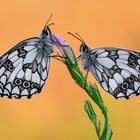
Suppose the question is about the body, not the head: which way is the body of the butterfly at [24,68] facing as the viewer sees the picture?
to the viewer's right

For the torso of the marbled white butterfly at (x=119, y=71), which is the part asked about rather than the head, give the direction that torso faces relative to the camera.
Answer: to the viewer's left

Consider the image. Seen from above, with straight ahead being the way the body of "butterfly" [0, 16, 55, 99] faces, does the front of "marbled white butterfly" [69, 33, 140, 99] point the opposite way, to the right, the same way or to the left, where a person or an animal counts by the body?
the opposite way

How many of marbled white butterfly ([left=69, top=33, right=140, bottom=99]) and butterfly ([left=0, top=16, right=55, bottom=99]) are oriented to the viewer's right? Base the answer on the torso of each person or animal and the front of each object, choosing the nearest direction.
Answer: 1
